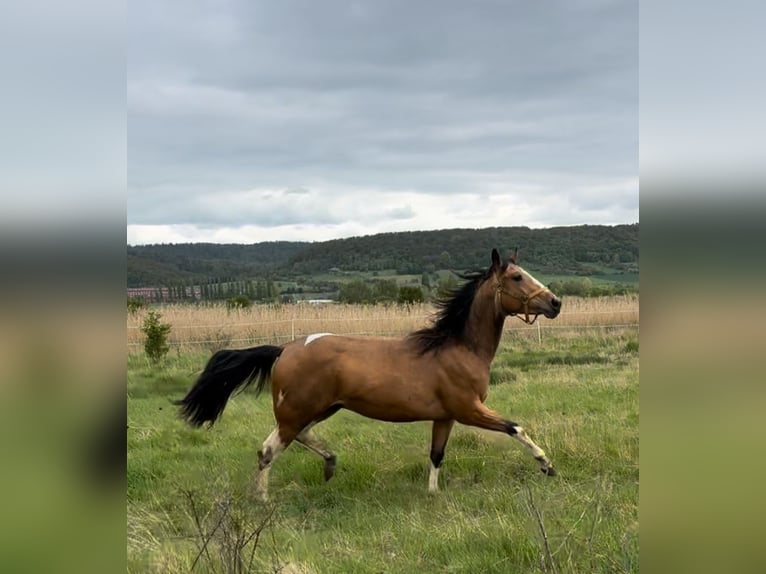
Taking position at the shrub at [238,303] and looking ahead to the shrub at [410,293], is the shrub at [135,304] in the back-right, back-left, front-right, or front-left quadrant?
back-left

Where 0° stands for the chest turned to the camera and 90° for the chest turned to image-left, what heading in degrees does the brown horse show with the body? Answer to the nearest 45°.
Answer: approximately 270°

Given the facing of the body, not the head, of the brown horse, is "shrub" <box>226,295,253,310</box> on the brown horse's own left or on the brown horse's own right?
on the brown horse's own left

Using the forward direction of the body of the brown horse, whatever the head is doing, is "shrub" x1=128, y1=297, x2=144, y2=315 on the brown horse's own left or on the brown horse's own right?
on the brown horse's own left

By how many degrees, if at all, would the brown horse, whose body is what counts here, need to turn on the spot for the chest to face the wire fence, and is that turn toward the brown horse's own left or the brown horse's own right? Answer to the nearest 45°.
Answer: approximately 90° to the brown horse's own left

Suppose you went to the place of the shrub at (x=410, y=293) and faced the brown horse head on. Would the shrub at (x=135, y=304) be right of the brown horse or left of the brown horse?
right

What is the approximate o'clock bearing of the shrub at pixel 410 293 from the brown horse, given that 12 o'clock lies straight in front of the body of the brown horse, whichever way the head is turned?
The shrub is roughly at 9 o'clock from the brown horse.

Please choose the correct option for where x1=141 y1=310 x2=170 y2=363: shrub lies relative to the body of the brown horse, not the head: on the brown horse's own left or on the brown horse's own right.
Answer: on the brown horse's own left
